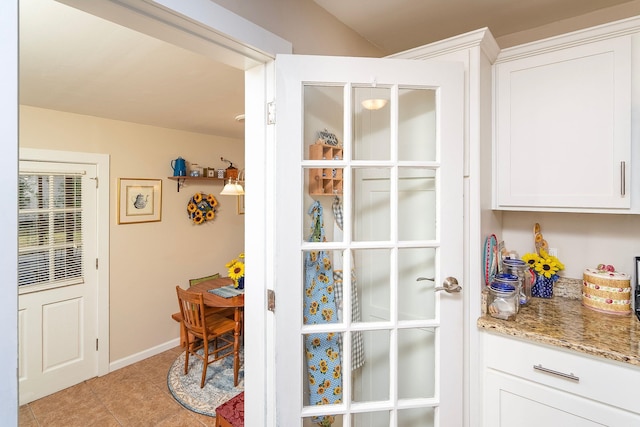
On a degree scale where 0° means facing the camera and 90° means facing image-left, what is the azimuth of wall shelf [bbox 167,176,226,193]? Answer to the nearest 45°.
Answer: approximately 315°

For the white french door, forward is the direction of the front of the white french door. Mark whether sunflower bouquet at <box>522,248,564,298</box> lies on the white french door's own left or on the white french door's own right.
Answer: on the white french door's own left

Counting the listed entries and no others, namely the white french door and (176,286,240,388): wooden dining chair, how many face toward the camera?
1

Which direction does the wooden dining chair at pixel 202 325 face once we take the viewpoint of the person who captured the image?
facing away from the viewer and to the right of the viewer

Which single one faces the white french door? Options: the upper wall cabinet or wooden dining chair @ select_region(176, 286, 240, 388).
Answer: the upper wall cabinet

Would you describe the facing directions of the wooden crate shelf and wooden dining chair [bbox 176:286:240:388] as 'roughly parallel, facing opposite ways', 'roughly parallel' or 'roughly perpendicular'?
roughly perpendicular

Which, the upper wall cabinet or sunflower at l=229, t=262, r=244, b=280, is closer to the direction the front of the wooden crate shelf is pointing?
the upper wall cabinet

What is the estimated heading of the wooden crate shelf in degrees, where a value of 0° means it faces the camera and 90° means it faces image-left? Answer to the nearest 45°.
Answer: approximately 315°

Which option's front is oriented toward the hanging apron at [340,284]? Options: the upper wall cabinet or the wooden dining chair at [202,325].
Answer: the upper wall cabinet
